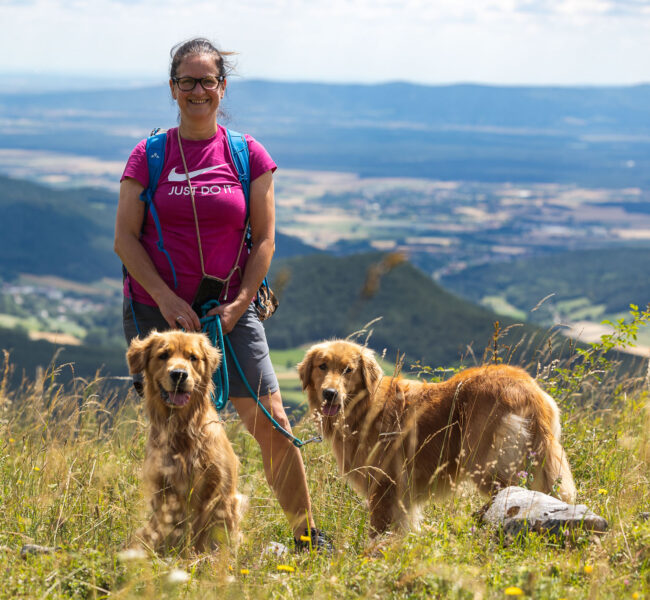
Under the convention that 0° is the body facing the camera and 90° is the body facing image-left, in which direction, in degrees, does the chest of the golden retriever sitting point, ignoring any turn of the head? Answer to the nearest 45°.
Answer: approximately 0°

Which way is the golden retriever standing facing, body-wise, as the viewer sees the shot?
to the viewer's left

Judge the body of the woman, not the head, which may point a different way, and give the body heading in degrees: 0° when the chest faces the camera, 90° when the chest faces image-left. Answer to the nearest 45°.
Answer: approximately 0°

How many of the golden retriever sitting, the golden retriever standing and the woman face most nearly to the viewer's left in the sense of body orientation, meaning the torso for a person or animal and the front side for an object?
1

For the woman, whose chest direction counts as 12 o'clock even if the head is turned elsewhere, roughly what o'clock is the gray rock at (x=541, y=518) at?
The gray rock is roughly at 10 o'clock from the woman.
